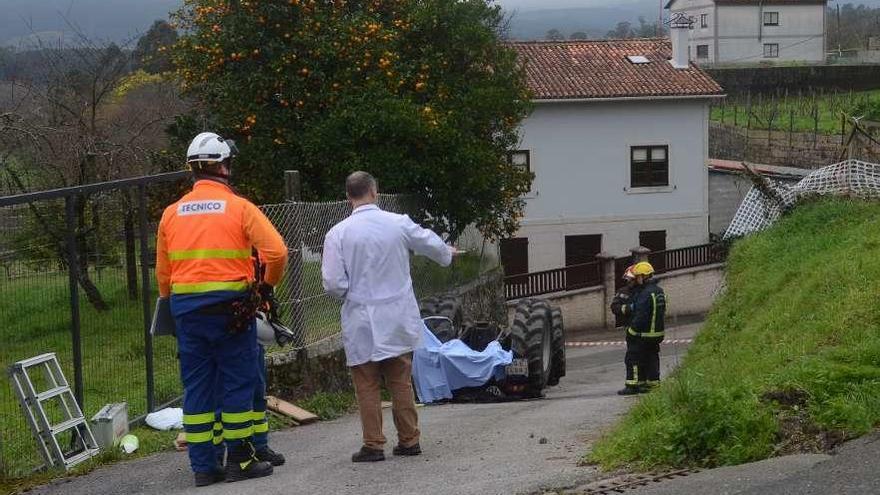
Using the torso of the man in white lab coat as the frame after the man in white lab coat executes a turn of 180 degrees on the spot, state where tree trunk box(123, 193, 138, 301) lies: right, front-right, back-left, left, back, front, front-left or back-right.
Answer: back-right

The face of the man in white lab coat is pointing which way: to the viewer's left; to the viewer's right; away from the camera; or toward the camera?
away from the camera

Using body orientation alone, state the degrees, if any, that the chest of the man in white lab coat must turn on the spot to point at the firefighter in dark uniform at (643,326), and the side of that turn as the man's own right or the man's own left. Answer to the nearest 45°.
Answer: approximately 45° to the man's own right

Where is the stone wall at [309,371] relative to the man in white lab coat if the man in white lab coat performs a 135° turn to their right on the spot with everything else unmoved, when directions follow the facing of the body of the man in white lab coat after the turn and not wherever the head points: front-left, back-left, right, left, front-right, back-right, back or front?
back-left

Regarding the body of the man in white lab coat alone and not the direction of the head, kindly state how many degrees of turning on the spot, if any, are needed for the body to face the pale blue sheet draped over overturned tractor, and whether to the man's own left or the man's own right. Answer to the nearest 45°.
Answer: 0° — they already face it

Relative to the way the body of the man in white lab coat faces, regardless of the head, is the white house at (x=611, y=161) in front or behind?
in front

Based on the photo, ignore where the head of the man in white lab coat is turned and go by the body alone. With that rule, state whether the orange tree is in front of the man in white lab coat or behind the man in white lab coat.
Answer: in front

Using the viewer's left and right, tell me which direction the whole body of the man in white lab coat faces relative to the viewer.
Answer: facing away from the viewer

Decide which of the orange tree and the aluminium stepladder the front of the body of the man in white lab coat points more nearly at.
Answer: the orange tree
